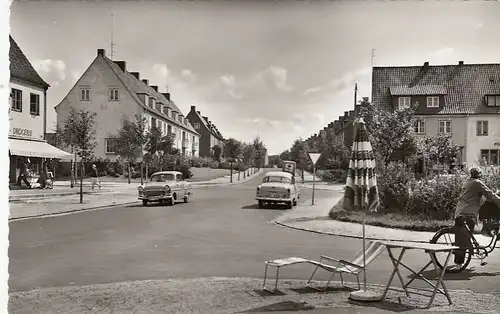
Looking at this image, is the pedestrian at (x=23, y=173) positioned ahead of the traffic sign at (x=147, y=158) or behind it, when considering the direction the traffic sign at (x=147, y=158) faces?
behind

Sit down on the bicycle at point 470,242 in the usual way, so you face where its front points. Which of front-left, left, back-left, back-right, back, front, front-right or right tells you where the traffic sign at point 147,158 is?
back-left

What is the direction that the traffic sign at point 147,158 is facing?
away from the camera

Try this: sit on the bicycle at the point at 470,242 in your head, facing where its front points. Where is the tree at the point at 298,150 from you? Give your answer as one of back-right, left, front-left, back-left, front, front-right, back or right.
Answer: back-left

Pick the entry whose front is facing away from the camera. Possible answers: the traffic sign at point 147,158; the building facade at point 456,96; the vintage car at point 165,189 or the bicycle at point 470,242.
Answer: the traffic sign

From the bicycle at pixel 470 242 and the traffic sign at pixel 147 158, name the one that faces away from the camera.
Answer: the traffic sign

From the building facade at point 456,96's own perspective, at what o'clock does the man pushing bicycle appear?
The man pushing bicycle is roughly at 12 o'clock from the building facade.

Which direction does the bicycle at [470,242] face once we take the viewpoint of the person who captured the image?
facing to the right of the viewer

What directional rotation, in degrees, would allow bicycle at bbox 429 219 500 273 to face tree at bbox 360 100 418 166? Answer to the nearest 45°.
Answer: approximately 90° to its left

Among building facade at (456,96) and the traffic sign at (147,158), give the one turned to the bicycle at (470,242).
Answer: the building facade

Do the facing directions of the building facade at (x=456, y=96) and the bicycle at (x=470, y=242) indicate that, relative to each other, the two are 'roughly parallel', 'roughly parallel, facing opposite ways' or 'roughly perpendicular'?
roughly perpendicular

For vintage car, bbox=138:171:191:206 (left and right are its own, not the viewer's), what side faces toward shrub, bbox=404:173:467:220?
left

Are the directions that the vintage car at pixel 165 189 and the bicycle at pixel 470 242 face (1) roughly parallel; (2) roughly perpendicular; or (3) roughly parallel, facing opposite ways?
roughly perpendicular
